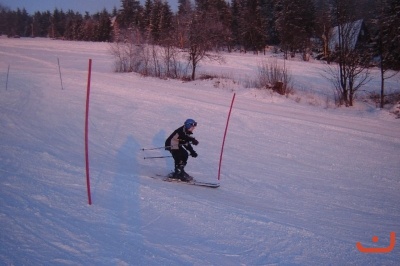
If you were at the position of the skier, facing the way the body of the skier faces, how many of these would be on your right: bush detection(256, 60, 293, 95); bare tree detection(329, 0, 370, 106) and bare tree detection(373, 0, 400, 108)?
0

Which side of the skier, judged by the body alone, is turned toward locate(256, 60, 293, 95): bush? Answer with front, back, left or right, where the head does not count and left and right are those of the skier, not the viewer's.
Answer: left

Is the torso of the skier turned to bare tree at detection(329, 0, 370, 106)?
no

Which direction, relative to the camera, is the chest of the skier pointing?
to the viewer's right

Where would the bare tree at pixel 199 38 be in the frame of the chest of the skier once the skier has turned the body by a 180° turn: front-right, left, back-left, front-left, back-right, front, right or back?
right

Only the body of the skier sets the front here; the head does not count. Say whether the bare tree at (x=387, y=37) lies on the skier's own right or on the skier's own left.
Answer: on the skier's own left
